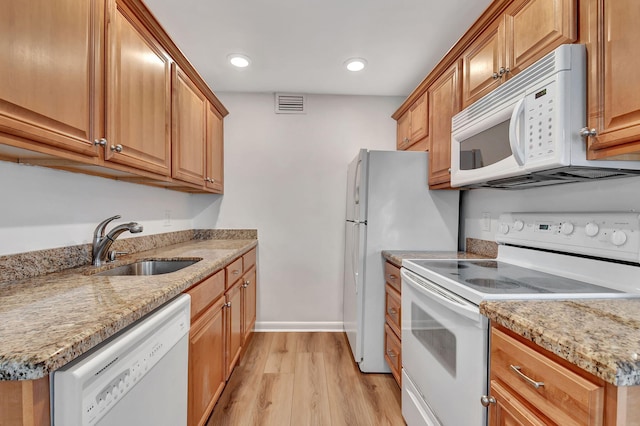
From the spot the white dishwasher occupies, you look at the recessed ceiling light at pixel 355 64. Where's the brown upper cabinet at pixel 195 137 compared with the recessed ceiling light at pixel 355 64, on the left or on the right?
left

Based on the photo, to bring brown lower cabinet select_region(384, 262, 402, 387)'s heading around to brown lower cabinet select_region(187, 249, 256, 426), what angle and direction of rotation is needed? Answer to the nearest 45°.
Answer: approximately 45° to its left

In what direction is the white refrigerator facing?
to the viewer's left

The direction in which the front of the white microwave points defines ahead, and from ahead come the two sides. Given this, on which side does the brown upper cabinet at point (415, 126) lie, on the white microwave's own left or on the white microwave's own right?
on the white microwave's own right

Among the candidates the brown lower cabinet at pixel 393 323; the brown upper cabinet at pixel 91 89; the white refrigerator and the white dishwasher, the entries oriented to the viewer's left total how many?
2

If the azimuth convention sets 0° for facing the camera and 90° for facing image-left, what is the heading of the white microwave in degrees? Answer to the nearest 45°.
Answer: approximately 45°

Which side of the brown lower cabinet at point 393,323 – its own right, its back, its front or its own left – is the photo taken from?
left
